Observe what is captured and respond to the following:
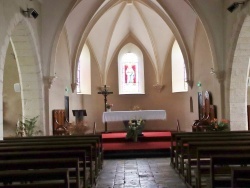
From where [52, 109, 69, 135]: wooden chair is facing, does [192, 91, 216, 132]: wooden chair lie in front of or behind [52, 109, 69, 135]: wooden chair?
in front

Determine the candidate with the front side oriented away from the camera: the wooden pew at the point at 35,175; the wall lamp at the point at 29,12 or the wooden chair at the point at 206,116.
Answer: the wooden pew

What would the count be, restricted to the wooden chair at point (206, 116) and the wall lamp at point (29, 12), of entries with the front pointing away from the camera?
0

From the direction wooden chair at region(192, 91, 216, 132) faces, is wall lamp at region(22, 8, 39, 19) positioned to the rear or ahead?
ahead

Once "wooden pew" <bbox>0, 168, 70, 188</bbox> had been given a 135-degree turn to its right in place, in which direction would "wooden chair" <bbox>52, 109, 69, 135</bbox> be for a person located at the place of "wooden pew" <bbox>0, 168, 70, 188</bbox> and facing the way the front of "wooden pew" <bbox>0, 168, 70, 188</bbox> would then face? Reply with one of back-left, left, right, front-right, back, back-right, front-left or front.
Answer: back-left

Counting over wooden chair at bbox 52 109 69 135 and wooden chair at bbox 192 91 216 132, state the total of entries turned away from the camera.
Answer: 0

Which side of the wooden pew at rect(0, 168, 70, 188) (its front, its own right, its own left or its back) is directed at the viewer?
back

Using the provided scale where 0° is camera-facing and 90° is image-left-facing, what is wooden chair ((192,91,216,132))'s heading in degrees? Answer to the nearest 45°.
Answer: approximately 45°

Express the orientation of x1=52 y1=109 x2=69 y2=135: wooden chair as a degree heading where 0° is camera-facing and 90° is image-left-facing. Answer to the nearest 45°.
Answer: approximately 315°

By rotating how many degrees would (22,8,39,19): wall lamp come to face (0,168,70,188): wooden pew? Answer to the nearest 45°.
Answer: approximately 45° to its right

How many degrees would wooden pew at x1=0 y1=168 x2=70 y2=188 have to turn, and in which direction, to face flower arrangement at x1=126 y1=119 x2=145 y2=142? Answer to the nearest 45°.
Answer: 0° — it already faces it
